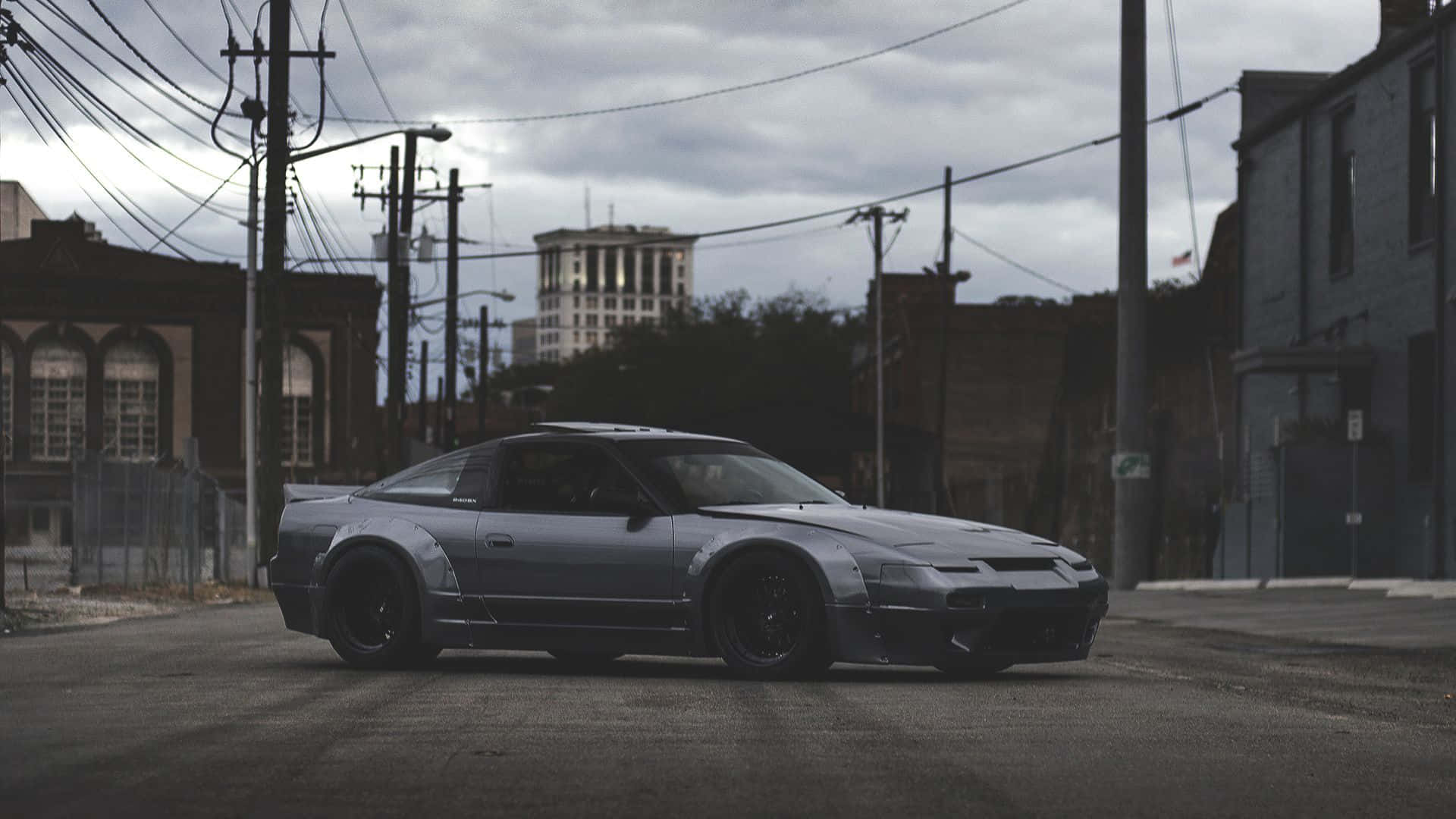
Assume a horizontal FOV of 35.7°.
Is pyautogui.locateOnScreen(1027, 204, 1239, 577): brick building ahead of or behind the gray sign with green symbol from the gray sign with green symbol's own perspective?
behind

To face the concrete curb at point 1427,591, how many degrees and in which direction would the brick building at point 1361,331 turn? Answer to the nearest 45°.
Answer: approximately 45° to its left

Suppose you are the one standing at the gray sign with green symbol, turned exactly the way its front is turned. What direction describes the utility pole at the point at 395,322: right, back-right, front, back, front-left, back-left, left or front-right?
back-right

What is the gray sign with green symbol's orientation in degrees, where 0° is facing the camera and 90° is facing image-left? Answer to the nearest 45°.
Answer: approximately 0°

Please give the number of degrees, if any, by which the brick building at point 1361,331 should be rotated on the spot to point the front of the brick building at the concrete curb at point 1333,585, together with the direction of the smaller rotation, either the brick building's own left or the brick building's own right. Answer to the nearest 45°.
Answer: approximately 45° to the brick building's own left

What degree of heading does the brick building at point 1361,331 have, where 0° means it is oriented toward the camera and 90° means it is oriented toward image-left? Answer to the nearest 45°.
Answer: approximately 45°
